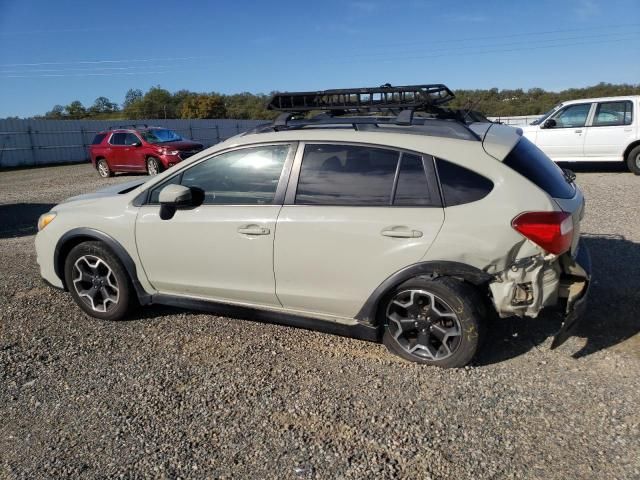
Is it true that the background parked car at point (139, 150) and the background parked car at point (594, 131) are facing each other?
yes

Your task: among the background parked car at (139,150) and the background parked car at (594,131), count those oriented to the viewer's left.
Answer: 1

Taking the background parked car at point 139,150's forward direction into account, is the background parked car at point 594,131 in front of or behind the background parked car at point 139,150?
in front

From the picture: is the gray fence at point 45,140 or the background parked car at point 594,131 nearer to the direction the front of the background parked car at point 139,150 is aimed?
the background parked car

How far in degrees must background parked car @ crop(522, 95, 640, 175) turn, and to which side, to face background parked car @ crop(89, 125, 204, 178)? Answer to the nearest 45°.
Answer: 0° — it already faces it

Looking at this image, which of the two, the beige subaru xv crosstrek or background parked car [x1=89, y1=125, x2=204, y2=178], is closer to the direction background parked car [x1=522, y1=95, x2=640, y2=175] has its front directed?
the background parked car

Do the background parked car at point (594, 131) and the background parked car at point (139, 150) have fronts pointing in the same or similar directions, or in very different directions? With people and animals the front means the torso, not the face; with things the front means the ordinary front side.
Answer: very different directions

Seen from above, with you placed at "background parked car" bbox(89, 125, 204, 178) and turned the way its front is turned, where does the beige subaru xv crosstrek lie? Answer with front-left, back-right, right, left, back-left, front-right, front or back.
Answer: front-right

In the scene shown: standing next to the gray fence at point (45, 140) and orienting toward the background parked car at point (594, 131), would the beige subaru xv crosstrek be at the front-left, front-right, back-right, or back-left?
front-right

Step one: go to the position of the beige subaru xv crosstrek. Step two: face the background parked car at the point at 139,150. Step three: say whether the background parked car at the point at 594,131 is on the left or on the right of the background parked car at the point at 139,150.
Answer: right

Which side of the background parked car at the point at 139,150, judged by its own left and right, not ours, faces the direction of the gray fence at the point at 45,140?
back

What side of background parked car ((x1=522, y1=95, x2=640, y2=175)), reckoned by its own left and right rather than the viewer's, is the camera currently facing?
left

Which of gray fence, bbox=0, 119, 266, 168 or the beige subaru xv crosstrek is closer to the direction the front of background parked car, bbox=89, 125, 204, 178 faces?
the beige subaru xv crosstrek

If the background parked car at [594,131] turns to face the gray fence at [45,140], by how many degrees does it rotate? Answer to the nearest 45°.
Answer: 0° — it already faces it
